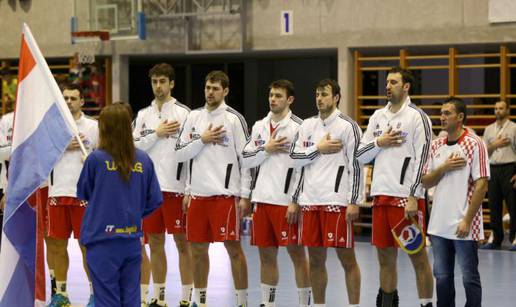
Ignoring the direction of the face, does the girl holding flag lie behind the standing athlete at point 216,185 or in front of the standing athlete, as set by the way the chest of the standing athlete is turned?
in front

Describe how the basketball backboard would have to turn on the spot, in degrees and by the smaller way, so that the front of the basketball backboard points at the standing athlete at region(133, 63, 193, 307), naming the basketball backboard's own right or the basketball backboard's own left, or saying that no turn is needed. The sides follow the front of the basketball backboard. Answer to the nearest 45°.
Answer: approximately 45° to the basketball backboard's own left

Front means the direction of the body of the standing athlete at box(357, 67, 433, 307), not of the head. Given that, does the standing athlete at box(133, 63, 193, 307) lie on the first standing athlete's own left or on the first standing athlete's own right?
on the first standing athlete's own right

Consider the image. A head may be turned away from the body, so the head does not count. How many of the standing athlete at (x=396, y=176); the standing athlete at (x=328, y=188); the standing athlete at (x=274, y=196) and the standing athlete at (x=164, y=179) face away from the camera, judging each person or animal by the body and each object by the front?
0

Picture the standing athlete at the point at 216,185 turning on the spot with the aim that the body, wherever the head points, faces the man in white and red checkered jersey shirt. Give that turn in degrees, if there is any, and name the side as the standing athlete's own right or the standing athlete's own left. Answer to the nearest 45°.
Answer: approximately 90° to the standing athlete's own left

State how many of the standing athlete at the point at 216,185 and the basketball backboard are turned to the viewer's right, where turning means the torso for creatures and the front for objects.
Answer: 0

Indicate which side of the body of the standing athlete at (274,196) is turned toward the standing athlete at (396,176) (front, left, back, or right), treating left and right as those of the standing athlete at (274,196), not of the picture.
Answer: left

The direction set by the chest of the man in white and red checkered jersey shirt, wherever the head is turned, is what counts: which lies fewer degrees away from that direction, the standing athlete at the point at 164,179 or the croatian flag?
the croatian flag

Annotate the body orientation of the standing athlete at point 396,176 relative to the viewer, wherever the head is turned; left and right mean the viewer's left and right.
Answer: facing the viewer and to the left of the viewer

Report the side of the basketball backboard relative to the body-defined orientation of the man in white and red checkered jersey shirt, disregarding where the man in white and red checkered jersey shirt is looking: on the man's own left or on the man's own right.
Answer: on the man's own right

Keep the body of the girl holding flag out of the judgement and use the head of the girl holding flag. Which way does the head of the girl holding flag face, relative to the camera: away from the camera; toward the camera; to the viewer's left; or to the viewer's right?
away from the camera

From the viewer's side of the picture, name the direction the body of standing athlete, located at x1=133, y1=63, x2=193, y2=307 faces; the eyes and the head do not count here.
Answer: toward the camera

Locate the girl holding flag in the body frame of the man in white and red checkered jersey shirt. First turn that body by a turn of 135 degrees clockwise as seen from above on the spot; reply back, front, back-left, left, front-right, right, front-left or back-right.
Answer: back-left
